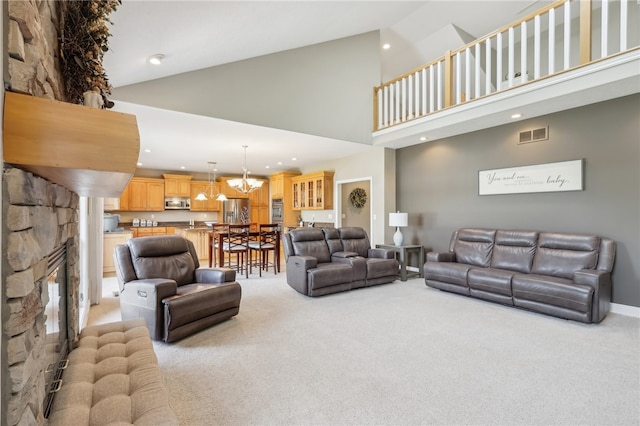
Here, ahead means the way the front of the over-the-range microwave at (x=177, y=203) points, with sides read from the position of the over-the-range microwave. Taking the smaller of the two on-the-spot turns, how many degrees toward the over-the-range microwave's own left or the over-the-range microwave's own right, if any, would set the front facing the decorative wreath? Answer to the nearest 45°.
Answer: approximately 45° to the over-the-range microwave's own left

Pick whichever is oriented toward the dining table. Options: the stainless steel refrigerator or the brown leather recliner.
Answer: the stainless steel refrigerator

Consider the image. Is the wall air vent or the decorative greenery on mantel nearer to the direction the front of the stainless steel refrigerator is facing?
the decorative greenery on mantel

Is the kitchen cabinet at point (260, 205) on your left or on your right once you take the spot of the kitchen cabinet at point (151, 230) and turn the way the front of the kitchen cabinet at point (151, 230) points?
on your left

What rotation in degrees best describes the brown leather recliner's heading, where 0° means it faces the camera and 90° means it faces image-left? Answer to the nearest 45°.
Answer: approximately 315°

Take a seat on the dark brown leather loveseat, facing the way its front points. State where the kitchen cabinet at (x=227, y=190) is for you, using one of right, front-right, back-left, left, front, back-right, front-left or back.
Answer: back

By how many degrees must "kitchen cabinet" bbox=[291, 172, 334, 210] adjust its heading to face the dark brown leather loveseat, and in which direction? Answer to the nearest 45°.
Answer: approximately 45° to its left
